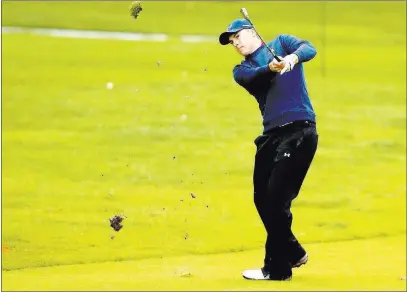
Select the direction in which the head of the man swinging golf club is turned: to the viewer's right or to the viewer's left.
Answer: to the viewer's left

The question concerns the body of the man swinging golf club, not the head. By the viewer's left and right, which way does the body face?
facing the viewer and to the left of the viewer

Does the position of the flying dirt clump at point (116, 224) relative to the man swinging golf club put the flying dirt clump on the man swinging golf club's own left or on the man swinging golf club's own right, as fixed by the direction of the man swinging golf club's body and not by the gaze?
on the man swinging golf club's own right
